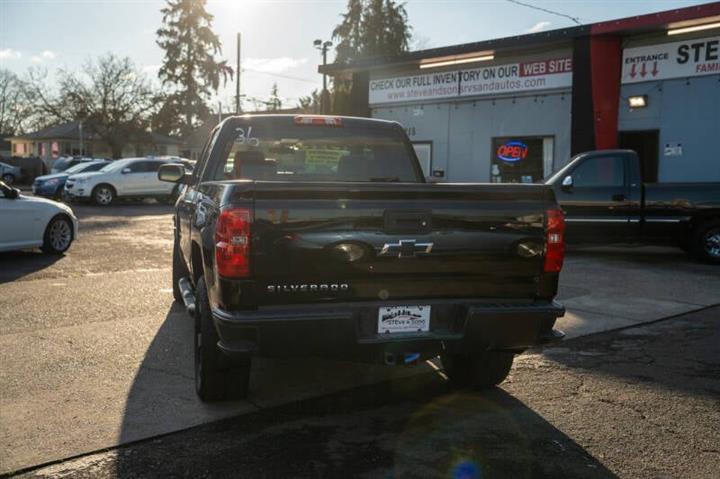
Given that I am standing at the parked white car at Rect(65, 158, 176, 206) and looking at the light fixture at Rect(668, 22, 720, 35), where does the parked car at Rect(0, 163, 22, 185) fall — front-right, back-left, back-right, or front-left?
back-left

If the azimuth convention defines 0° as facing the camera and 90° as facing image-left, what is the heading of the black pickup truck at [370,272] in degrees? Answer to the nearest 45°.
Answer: approximately 180°

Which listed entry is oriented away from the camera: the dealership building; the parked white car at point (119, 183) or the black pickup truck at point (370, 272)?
the black pickup truck

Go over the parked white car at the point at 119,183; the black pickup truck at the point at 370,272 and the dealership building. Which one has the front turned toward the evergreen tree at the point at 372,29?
the black pickup truck

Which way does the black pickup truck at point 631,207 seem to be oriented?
to the viewer's left

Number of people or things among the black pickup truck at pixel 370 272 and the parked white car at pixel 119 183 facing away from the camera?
1

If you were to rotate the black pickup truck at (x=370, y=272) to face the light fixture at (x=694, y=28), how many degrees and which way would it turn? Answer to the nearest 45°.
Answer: approximately 45° to its right

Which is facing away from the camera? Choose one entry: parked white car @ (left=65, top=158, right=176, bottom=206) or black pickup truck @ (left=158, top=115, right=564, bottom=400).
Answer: the black pickup truck

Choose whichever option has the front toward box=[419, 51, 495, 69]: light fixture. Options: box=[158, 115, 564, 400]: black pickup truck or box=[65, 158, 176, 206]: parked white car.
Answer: the black pickup truck

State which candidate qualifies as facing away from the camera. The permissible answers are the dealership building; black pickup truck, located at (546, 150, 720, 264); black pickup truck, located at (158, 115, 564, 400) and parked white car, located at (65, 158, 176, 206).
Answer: black pickup truck, located at (158, 115, 564, 400)
